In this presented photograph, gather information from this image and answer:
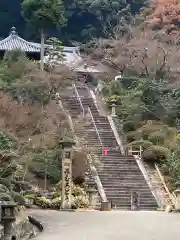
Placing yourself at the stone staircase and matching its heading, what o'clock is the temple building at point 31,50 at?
The temple building is roughly at 5 o'clock from the stone staircase.

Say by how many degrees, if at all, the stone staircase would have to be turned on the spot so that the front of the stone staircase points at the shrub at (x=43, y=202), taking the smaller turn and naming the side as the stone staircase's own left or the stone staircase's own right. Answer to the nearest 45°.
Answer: approximately 45° to the stone staircase's own right

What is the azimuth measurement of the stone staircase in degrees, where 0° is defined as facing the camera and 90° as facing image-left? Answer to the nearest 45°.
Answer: approximately 0°

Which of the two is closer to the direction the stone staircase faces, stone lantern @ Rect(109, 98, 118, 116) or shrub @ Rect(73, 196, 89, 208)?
the shrub

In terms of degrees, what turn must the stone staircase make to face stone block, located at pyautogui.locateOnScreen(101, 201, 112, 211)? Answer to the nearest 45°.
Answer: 0° — it already faces it

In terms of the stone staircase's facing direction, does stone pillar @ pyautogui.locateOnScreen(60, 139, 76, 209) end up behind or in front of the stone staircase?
in front

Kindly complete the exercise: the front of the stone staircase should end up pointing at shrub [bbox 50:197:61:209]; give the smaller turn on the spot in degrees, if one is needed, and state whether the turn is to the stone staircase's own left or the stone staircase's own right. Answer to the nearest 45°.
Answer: approximately 45° to the stone staircase's own right

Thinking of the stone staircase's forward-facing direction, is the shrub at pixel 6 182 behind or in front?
in front

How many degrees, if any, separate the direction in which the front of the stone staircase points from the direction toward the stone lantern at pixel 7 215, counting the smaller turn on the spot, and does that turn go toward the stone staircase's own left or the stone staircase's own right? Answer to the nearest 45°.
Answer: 0° — it already faces it
